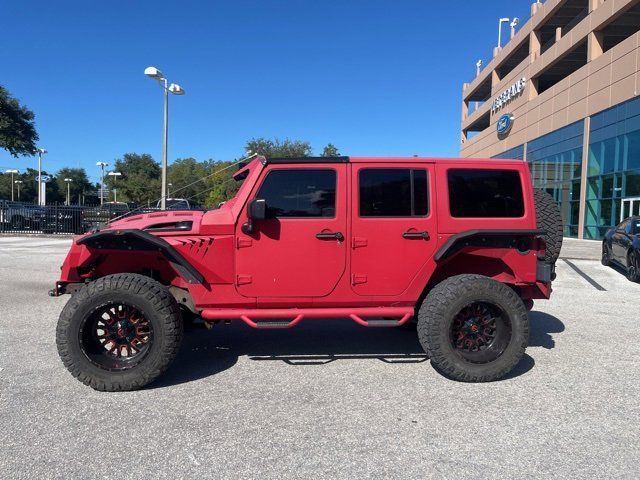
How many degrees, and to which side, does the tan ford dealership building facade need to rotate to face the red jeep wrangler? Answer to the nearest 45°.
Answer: approximately 45° to its left

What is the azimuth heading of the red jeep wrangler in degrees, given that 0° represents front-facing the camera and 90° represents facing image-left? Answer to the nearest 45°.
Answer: approximately 90°

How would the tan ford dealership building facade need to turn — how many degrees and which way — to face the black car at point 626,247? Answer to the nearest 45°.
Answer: approximately 45° to its left

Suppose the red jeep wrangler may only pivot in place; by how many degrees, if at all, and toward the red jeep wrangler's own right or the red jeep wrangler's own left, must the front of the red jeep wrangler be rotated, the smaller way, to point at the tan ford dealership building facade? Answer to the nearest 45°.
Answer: approximately 135° to the red jeep wrangler's own right

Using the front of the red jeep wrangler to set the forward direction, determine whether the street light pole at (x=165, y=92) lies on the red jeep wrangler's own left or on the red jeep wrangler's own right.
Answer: on the red jeep wrangler's own right

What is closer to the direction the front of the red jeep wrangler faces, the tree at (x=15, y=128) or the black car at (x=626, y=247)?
the tree

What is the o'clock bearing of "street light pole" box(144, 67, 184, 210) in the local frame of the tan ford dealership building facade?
The street light pole is roughly at 12 o'clock from the tan ford dealership building facade.

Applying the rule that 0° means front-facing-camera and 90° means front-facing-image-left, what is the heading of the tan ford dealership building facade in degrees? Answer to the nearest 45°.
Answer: approximately 45°
